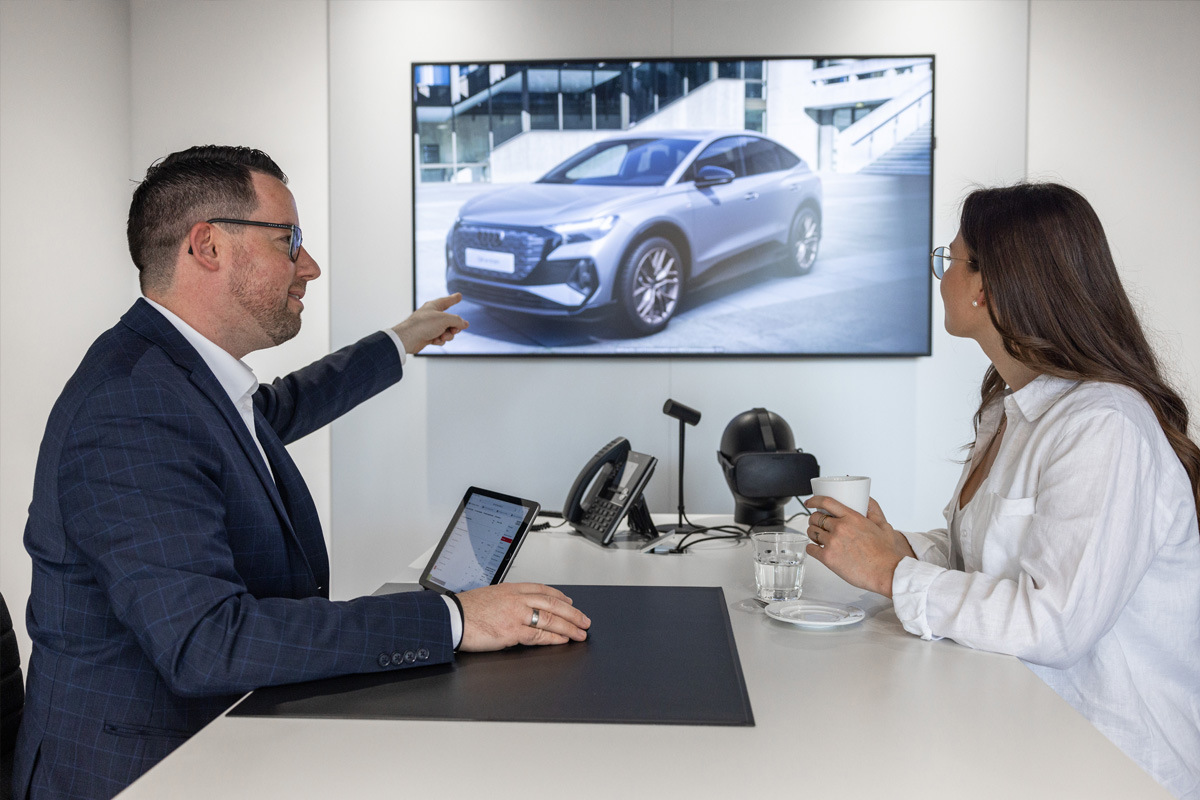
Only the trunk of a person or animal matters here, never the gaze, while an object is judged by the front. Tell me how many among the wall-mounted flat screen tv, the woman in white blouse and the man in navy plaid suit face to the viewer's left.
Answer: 1

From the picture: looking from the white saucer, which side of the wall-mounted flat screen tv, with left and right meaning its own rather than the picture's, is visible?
front

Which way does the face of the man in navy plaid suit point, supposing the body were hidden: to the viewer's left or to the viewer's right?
to the viewer's right

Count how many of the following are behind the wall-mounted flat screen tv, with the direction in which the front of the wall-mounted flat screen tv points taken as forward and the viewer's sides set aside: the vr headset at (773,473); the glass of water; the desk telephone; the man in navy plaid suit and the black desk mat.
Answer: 0

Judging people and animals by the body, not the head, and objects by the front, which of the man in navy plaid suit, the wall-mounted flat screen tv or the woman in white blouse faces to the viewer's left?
the woman in white blouse

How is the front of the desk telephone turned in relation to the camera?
facing the viewer and to the left of the viewer

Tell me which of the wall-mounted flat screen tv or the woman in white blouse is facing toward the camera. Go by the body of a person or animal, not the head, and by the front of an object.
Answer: the wall-mounted flat screen tv

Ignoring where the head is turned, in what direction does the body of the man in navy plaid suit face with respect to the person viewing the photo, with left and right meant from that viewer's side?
facing to the right of the viewer

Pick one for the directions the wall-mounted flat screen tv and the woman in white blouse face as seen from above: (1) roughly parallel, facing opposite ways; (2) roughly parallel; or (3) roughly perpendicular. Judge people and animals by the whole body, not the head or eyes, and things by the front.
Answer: roughly perpendicular

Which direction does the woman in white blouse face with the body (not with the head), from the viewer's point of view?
to the viewer's left

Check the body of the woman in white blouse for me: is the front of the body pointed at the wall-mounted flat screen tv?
no

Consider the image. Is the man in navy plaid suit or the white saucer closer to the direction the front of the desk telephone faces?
the man in navy plaid suit

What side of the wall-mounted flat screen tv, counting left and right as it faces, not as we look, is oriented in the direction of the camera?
front

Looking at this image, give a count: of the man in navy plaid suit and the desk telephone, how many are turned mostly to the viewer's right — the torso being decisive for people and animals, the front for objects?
1
